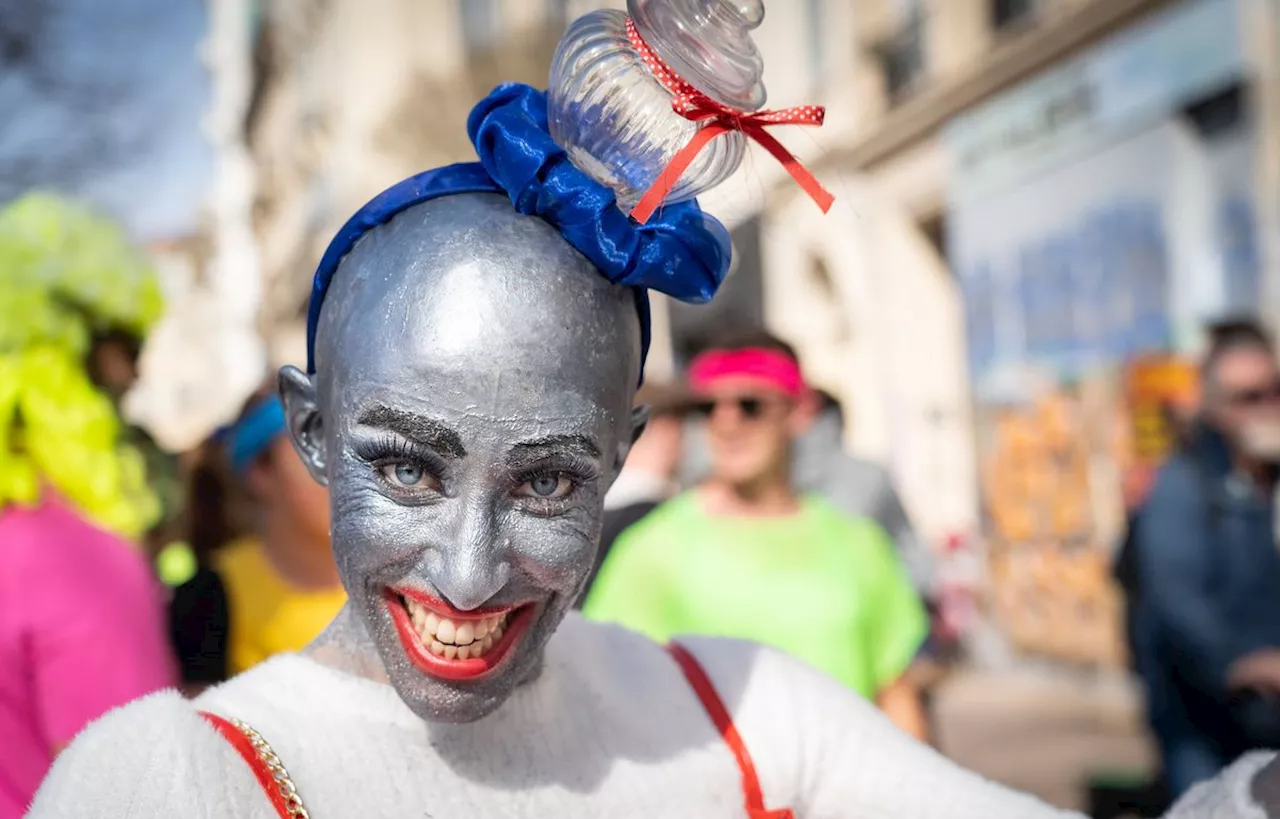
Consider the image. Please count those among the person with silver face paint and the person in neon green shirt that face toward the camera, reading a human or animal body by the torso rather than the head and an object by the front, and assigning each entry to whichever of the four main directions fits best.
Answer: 2

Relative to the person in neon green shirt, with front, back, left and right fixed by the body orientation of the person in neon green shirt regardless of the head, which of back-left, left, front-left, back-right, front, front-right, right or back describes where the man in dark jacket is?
back-left

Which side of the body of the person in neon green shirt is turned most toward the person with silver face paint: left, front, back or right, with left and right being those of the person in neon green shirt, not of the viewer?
front

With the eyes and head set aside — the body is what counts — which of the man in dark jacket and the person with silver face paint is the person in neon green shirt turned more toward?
the person with silver face paint

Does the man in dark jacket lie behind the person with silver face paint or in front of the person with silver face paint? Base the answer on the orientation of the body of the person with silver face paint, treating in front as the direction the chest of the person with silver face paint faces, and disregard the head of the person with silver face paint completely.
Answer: behind

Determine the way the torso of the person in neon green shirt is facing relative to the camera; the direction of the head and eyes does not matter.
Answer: toward the camera

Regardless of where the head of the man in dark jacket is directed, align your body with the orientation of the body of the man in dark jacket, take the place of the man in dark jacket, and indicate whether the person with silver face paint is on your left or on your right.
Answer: on your right

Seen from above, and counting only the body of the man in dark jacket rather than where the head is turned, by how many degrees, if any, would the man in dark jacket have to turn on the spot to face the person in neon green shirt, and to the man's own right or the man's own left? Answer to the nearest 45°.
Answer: approximately 90° to the man's own right
